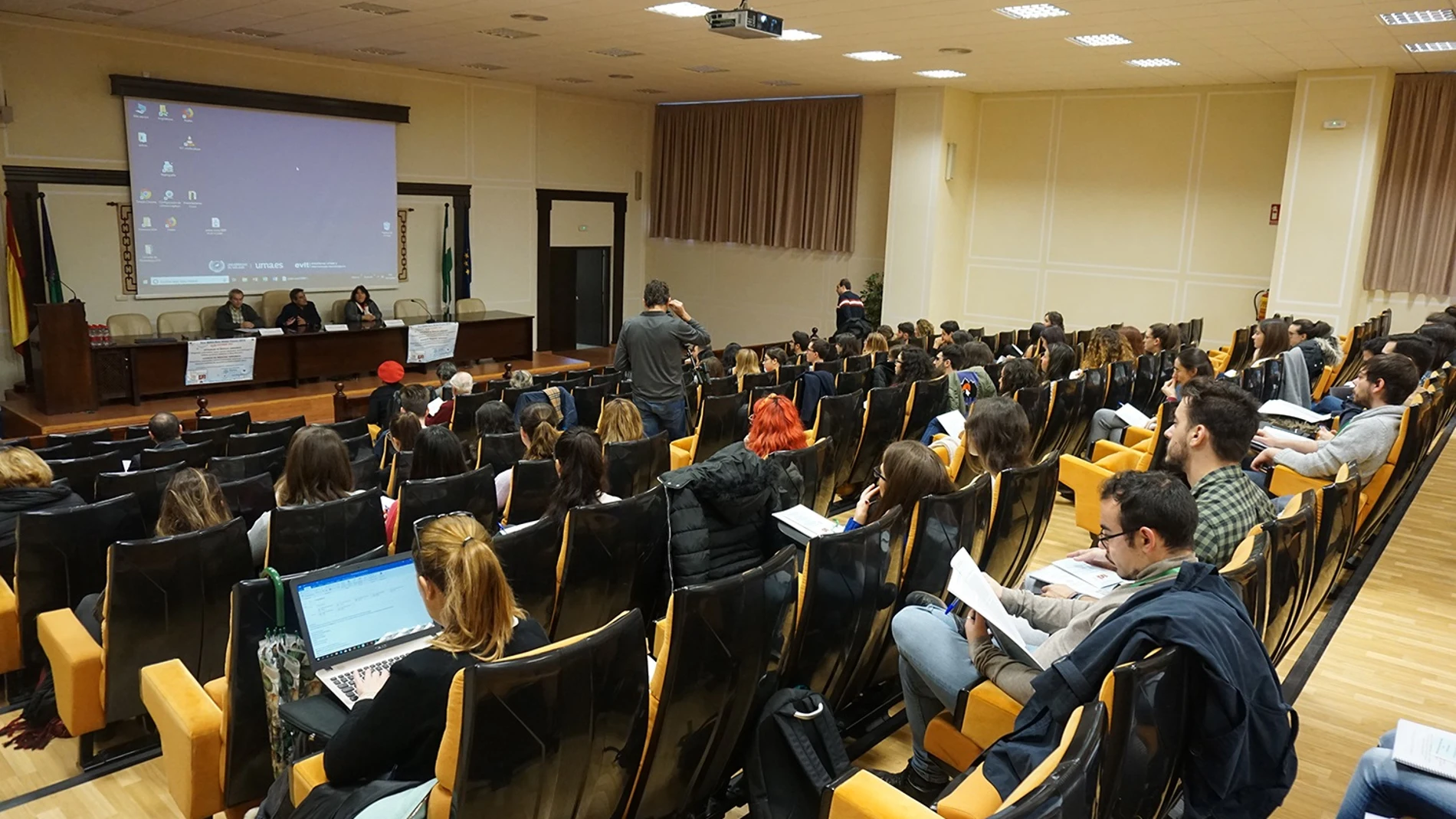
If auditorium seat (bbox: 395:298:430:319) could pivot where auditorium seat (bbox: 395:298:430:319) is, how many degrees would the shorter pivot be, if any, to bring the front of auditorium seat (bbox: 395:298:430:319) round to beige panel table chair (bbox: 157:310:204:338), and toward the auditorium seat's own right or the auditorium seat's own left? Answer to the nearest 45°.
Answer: approximately 45° to the auditorium seat's own right

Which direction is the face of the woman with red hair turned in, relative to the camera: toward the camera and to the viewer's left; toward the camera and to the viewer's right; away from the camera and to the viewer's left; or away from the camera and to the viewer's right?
away from the camera and to the viewer's left

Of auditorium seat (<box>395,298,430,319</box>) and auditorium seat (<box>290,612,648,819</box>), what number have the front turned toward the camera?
1

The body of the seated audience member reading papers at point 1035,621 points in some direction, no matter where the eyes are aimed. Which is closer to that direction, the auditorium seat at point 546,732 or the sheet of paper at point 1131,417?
the auditorium seat

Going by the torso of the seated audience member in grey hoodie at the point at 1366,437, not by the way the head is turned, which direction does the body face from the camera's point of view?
to the viewer's left

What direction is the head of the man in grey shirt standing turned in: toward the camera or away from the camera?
away from the camera
